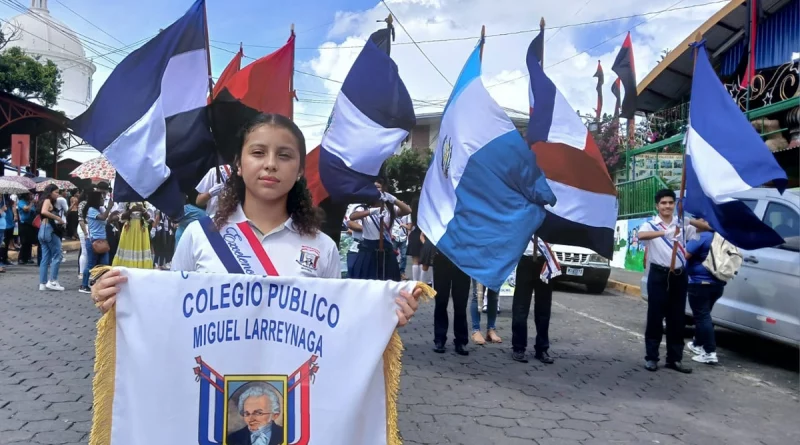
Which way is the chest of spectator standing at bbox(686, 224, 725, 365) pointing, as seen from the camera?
to the viewer's left

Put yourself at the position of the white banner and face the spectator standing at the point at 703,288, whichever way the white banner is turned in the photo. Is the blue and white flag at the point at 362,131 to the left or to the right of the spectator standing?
left

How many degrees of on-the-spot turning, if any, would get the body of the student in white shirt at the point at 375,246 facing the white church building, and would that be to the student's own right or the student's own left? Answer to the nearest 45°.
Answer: approximately 135° to the student's own right

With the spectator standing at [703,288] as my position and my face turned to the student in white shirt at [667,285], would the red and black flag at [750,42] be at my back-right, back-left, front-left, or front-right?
back-right

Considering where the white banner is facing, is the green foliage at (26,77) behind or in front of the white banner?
behind

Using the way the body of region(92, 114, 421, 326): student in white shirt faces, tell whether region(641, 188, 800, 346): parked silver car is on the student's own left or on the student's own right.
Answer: on the student's own left

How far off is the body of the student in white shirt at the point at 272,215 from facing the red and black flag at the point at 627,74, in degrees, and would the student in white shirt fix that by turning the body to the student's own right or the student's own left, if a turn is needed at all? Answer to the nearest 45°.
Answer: approximately 135° to the student's own left

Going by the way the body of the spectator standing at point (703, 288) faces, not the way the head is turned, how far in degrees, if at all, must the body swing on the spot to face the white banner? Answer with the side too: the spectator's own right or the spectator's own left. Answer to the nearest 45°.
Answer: approximately 90° to the spectator's own left

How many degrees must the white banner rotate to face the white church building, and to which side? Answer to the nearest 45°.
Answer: approximately 180°
